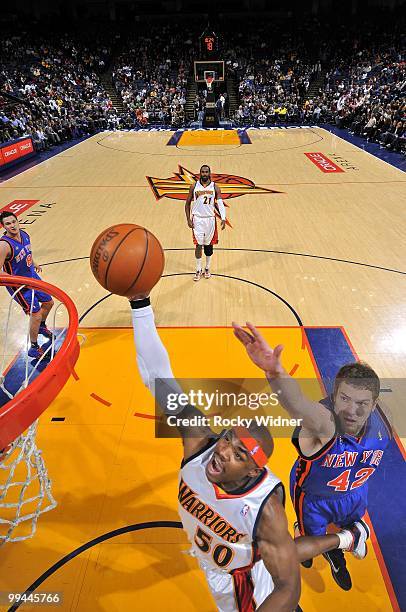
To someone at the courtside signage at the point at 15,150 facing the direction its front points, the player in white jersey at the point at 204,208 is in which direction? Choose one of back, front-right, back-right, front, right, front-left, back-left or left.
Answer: front-right

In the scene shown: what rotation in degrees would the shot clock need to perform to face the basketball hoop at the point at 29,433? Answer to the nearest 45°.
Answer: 0° — it already faces it

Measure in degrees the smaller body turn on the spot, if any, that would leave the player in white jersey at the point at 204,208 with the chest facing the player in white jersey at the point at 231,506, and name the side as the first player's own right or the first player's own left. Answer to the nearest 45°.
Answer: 0° — they already face them

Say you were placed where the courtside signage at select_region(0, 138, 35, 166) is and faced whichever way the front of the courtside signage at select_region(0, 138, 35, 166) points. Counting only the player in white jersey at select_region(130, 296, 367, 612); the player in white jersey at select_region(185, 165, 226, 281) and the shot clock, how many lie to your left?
1

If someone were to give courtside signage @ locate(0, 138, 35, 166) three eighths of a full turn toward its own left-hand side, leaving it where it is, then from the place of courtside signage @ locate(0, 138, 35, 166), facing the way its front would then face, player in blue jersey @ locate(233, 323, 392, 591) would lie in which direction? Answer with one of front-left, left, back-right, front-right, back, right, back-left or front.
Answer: back

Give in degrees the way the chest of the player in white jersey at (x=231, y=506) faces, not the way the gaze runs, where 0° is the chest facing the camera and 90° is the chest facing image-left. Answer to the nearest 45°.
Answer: approximately 45°

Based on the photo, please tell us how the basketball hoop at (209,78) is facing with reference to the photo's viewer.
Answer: facing the viewer

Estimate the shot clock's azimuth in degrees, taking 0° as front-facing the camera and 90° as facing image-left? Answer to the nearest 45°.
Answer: approximately 0°

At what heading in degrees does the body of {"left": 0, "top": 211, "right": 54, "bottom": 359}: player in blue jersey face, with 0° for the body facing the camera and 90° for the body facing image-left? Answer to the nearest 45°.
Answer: approximately 315°

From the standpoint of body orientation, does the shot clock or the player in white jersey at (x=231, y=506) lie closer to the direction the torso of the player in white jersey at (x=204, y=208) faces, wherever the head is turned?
the player in white jersey

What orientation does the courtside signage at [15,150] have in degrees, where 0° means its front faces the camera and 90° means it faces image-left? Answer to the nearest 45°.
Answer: approximately 315°

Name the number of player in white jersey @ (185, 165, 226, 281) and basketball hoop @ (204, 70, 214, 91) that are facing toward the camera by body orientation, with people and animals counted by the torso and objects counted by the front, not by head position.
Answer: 2

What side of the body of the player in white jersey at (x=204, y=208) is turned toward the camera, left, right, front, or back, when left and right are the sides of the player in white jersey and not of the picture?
front

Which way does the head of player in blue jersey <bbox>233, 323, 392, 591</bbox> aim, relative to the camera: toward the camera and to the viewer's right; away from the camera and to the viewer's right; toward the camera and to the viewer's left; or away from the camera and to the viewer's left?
toward the camera and to the viewer's left

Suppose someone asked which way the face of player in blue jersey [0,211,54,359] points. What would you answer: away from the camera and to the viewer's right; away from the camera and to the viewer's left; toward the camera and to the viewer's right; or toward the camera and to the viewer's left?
toward the camera and to the viewer's right

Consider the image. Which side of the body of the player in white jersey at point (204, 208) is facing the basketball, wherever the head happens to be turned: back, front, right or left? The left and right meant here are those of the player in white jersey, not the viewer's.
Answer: front
